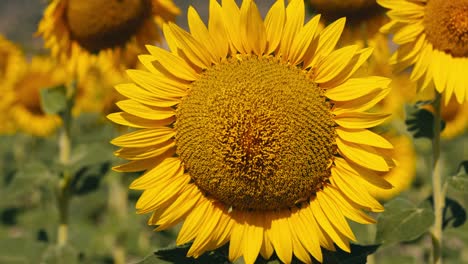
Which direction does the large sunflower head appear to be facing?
toward the camera

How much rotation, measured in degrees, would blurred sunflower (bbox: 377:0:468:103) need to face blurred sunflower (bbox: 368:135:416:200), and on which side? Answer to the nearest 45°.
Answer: approximately 180°

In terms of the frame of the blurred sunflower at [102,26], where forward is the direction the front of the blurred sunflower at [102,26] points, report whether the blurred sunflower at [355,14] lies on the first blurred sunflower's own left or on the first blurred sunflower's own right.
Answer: on the first blurred sunflower's own left

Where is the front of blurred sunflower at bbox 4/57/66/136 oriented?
toward the camera

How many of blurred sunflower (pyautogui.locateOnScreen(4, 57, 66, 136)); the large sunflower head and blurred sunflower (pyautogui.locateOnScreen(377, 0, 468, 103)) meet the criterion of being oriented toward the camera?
3

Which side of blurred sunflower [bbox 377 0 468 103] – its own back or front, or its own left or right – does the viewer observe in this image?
front
